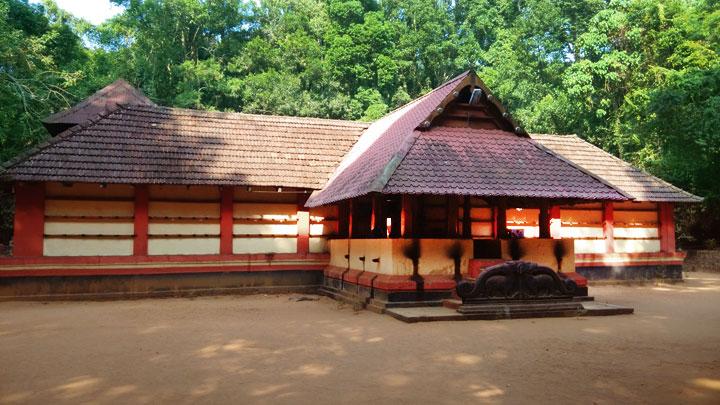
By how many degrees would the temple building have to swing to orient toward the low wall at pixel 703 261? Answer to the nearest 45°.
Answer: approximately 135° to its left

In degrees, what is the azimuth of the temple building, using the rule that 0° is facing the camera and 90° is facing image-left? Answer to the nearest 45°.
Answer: approximately 0°
